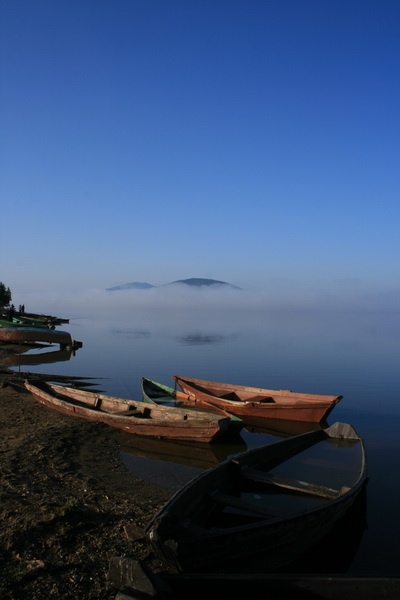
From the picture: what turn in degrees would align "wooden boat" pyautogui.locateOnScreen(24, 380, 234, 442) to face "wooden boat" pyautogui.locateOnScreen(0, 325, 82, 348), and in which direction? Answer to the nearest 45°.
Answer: approximately 45° to its right
